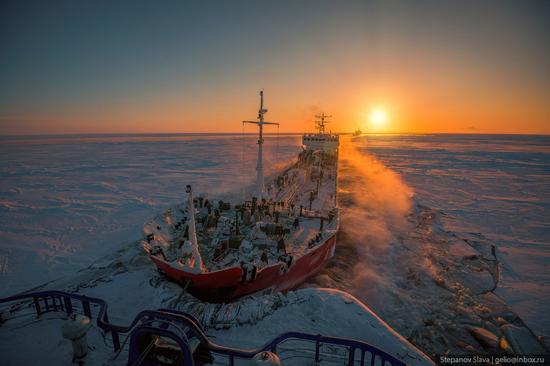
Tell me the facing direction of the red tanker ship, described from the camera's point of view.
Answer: facing the viewer and to the left of the viewer
